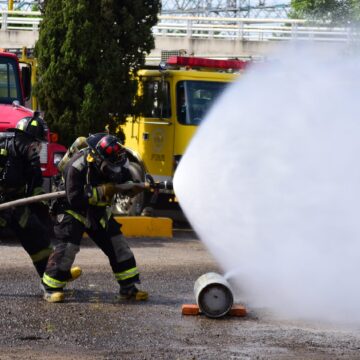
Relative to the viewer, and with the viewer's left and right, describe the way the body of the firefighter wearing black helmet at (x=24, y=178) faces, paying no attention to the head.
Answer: facing to the right of the viewer

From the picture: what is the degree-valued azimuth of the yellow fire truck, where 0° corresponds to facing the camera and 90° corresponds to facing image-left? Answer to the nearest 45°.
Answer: approximately 315°

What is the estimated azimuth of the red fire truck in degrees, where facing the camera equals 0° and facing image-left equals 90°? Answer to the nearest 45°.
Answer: approximately 315°

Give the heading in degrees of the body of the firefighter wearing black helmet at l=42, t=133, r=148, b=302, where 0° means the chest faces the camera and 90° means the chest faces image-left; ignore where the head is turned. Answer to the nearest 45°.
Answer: approximately 315°

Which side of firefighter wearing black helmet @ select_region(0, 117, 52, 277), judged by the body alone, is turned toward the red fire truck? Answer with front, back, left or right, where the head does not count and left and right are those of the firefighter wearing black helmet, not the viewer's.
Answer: left

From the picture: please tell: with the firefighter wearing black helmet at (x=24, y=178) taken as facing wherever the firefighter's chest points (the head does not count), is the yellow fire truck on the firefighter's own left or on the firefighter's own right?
on the firefighter's own left
